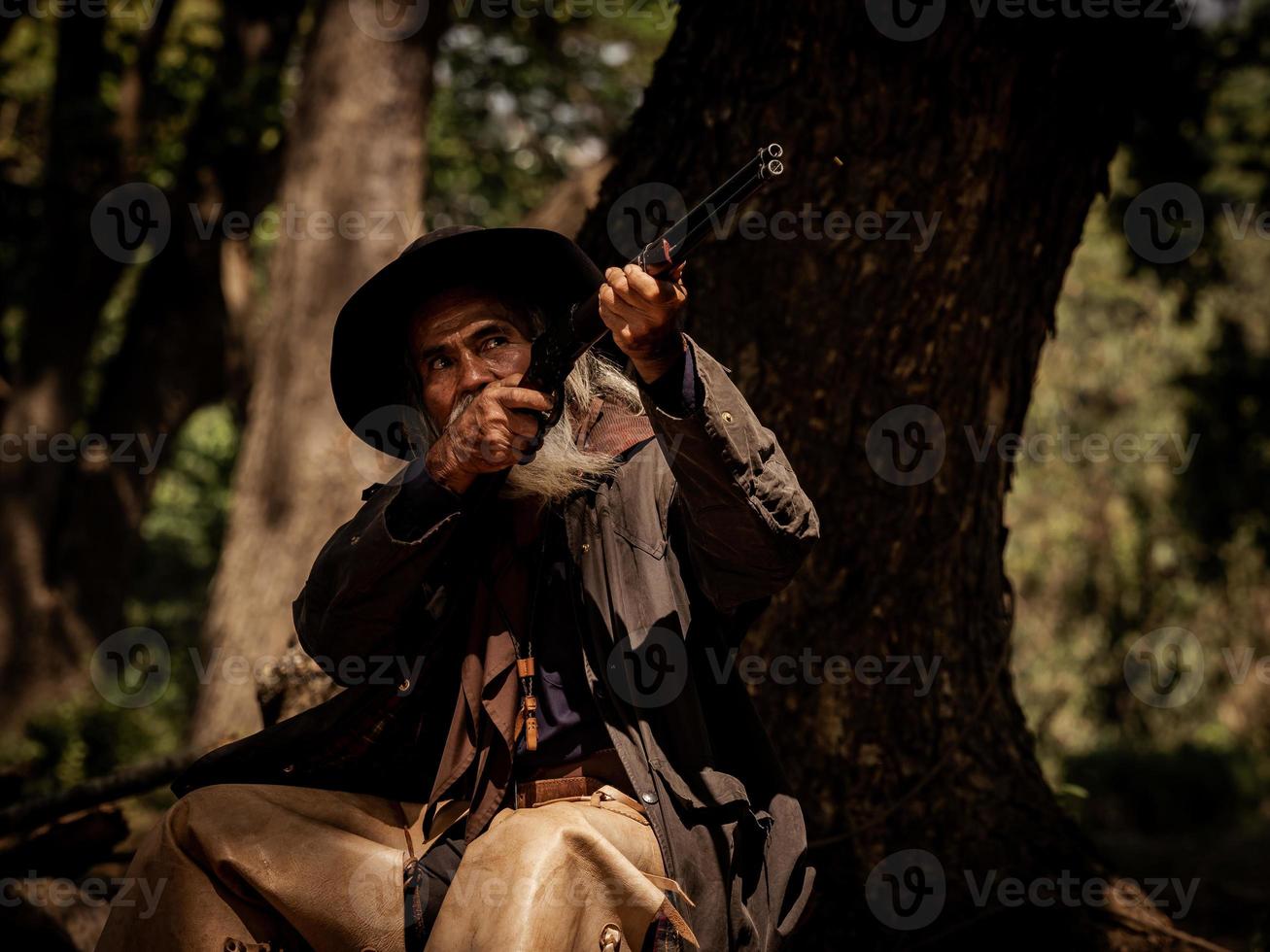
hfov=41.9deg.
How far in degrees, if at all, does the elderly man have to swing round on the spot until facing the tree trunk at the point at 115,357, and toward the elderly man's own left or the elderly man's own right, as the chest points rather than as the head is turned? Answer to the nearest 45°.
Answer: approximately 180°

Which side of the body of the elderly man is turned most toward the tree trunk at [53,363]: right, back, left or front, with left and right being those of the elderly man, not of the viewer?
back

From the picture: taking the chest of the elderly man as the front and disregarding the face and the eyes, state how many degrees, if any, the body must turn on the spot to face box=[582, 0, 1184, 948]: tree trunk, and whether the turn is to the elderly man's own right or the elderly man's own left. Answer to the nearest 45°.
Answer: approximately 135° to the elderly man's own left

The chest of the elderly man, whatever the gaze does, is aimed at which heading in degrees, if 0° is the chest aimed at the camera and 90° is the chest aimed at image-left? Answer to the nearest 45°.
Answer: approximately 0°

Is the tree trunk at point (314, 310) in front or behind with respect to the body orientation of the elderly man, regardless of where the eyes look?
behind
